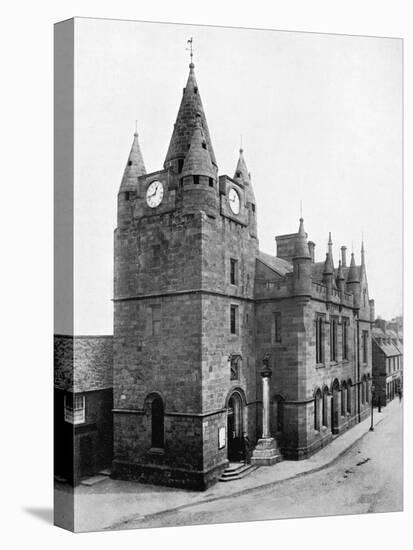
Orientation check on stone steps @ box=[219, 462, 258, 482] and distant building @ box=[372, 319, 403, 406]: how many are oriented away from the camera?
0

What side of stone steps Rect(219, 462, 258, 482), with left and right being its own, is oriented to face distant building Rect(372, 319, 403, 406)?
left

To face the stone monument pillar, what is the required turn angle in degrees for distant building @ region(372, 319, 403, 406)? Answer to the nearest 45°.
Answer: approximately 90° to its right

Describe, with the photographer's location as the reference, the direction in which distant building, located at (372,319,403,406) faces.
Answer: facing the viewer and to the right of the viewer

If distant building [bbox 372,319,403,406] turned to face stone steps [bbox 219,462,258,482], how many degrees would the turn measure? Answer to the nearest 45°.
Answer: approximately 90° to its right

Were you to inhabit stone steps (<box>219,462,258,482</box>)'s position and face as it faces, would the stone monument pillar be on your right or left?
on your left
